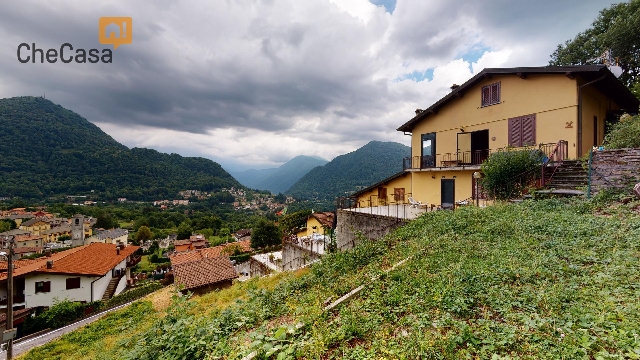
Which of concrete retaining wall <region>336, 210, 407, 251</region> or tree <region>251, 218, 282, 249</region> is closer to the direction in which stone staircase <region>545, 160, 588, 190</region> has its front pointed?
the concrete retaining wall

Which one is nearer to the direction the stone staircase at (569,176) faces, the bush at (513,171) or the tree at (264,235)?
the bush

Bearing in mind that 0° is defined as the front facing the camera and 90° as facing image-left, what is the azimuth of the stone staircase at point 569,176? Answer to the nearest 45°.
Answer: approximately 0°

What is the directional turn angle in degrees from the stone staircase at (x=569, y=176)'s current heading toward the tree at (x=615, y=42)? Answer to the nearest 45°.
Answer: approximately 180°

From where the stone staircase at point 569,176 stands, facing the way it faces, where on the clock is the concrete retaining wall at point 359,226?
The concrete retaining wall is roughly at 2 o'clock from the stone staircase.

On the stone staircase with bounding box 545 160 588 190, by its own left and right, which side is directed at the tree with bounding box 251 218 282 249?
right

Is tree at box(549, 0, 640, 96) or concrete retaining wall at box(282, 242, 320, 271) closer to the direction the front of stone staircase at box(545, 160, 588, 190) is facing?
the concrete retaining wall

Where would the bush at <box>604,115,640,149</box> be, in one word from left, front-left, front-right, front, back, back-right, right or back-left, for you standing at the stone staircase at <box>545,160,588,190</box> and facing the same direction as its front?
back-left

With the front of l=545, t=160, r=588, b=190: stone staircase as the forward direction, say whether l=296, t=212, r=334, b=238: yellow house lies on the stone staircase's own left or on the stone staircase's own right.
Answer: on the stone staircase's own right
